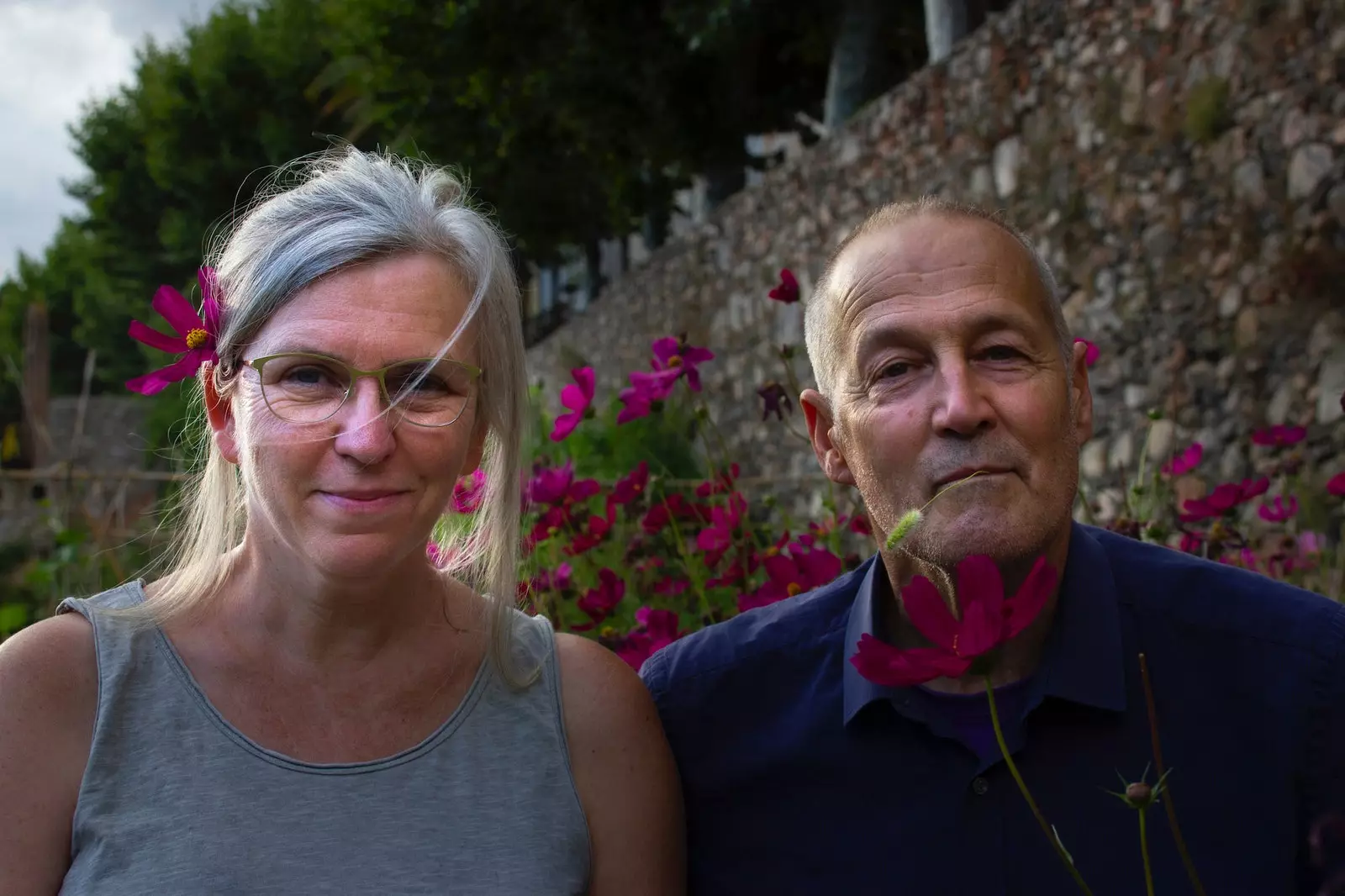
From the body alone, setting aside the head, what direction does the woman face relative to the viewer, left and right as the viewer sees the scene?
facing the viewer

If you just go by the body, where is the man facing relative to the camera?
toward the camera

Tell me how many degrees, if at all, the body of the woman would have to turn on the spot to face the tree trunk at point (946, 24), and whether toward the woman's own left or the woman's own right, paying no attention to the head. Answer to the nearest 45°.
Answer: approximately 135° to the woman's own left

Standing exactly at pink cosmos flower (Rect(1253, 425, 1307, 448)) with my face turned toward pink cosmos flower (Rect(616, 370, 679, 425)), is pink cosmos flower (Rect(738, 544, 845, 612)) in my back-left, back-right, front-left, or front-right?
front-left

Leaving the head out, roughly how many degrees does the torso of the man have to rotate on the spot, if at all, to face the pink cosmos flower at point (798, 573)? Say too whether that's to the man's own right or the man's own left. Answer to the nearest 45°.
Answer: approximately 135° to the man's own right

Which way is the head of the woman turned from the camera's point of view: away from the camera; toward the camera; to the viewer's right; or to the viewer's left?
toward the camera

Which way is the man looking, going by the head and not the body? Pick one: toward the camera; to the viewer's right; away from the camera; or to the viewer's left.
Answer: toward the camera

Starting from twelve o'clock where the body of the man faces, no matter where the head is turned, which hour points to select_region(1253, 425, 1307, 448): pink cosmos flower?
The pink cosmos flower is roughly at 7 o'clock from the man.

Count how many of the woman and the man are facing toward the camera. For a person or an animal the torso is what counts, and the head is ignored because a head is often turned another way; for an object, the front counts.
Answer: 2

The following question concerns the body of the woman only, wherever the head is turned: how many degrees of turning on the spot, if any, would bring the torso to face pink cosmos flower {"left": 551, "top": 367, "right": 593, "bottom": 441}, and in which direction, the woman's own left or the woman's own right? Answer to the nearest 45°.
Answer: approximately 135° to the woman's own left

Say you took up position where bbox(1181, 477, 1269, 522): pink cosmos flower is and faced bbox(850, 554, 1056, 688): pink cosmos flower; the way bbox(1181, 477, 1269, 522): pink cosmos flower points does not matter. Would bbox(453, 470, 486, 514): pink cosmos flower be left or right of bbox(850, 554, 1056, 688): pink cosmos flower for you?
right

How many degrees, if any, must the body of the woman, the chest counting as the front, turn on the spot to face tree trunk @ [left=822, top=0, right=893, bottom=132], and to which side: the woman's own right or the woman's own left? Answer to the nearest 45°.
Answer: approximately 135° to the woman's own left

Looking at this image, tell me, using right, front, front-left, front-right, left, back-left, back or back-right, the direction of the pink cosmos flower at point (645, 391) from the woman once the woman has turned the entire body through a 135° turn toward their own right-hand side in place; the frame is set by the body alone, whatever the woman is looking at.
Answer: right

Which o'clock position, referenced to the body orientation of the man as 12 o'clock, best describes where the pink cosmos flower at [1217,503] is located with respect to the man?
The pink cosmos flower is roughly at 7 o'clock from the man.
